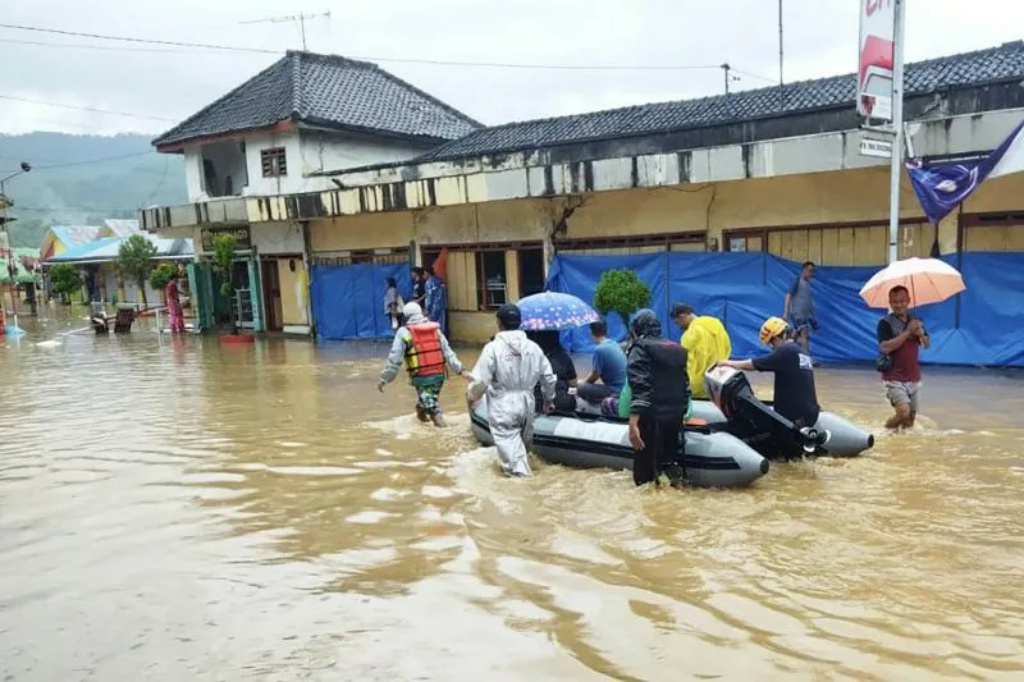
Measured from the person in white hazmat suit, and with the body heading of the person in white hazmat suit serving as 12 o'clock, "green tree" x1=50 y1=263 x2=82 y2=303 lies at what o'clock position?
The green tree is roughly at 11 o'clock from the person in white hazmat suit.

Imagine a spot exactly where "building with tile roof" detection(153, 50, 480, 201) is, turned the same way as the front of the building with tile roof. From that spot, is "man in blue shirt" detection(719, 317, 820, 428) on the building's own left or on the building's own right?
on the building's own left

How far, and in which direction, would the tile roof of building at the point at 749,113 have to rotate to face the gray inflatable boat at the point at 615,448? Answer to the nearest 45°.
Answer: approximately 45° to its left

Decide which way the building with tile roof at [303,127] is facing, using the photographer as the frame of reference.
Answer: facing the viewer and to the left of the viewer

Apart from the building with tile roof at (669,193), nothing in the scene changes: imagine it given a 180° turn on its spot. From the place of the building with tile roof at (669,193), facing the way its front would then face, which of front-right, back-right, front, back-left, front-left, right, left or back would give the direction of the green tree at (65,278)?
left

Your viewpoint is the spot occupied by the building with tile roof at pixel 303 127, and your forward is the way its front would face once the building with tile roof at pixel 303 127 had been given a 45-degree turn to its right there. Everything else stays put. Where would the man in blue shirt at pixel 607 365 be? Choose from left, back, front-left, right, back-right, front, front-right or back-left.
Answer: left

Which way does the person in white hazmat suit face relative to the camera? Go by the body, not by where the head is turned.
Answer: away from the camera

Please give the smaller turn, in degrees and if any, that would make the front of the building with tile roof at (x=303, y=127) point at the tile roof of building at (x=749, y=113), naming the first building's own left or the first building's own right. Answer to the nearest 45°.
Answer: approximately 90° to the first building's own left

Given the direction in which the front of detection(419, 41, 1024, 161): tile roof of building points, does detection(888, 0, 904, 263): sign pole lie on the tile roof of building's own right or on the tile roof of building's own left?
on the tile roof of building's own left

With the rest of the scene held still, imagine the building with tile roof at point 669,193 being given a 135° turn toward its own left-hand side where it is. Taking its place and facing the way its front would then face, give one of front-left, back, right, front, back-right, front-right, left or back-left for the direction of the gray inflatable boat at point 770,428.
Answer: right

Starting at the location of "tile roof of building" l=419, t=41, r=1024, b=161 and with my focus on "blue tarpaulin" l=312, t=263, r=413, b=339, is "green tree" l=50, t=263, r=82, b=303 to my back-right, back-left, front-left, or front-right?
front-right

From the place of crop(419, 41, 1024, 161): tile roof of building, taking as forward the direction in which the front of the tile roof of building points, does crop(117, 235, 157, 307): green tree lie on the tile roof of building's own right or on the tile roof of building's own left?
on the tile roof of building's own right

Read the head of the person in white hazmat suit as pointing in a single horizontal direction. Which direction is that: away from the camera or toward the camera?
away from the camera

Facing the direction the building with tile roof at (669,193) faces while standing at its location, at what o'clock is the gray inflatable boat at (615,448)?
The gray inflatable boat is roughly at 11 o'clock from the building with tile roof.
